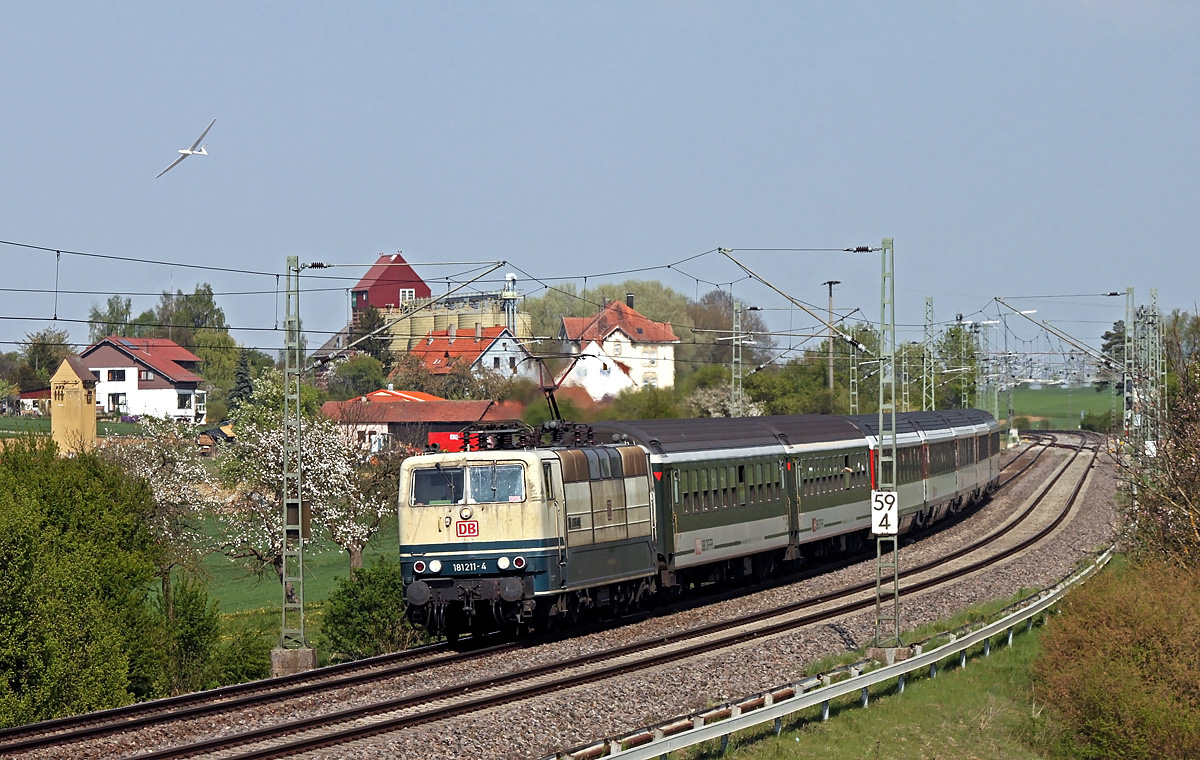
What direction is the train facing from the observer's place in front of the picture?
facing the viewer and to the left of the viewer

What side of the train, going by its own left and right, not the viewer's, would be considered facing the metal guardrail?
left

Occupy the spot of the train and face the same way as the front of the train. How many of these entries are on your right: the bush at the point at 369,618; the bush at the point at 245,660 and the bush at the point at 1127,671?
2

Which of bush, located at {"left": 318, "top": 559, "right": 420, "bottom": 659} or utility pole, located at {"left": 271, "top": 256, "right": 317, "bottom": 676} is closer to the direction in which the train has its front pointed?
the utility pole
